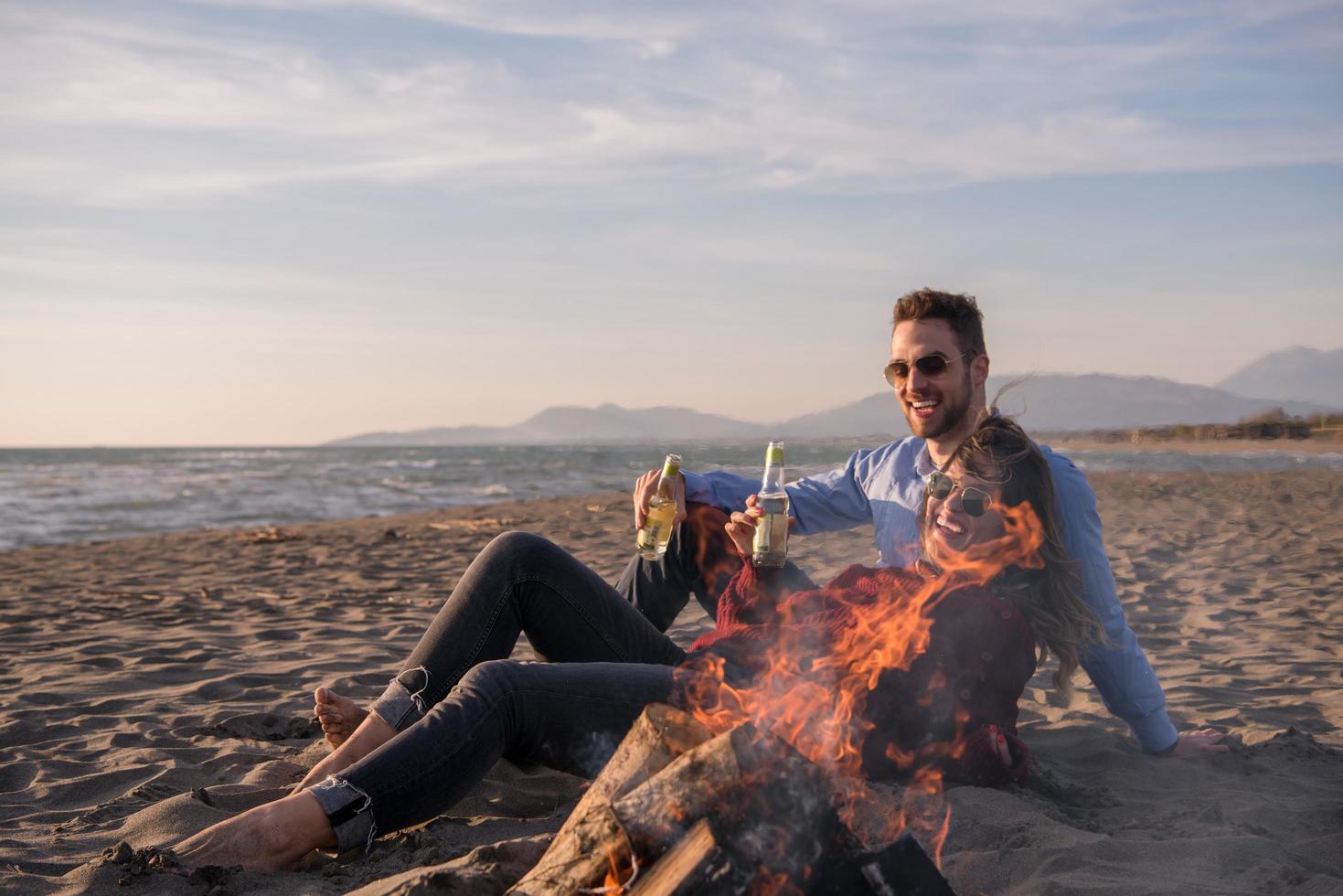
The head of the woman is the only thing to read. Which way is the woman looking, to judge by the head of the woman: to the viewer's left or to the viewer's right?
to the viewer's left

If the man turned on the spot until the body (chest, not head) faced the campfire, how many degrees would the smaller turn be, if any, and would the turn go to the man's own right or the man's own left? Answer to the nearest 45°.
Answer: approximately 45° to the man's own left

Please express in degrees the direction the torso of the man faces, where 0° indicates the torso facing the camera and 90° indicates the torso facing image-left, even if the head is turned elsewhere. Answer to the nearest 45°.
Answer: approximately 45°

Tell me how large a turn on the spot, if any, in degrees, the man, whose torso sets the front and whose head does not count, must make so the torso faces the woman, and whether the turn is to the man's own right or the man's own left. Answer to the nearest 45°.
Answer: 0° — they already face them

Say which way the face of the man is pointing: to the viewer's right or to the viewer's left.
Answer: to the viewer's left

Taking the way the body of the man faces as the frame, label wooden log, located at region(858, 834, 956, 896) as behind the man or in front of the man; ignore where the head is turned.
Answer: in front
